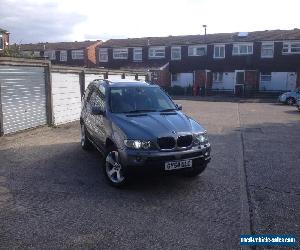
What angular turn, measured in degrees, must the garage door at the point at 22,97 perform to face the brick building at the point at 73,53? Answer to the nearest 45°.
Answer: approximately 135° to its left

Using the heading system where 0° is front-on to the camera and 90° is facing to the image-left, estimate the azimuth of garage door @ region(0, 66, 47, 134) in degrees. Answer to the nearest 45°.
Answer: approximately 315°

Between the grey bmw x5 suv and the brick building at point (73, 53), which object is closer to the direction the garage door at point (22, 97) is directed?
the grey bmw x5 suv

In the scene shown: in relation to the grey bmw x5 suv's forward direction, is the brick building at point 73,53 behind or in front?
behind

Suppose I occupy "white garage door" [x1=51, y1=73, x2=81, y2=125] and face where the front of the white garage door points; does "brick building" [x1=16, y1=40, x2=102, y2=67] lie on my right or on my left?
on my left

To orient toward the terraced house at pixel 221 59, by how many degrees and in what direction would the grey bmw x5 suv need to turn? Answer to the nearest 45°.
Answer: approximately 135° to its left

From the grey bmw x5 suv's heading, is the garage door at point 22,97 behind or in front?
behind

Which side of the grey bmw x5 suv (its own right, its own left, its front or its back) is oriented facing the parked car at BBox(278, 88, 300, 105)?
left
